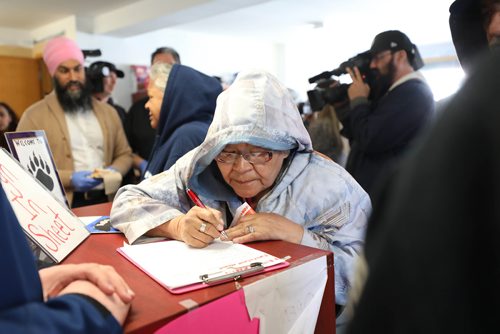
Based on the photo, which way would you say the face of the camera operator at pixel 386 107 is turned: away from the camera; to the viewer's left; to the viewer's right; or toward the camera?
to the viewer's left

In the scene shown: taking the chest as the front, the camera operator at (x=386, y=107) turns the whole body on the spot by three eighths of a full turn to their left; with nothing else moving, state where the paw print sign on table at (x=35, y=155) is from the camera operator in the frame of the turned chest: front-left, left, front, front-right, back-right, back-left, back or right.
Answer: right

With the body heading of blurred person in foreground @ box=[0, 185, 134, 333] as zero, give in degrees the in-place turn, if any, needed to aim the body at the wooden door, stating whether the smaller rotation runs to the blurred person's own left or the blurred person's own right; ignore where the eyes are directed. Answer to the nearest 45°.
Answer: approximately 90° to the blurred person's own left

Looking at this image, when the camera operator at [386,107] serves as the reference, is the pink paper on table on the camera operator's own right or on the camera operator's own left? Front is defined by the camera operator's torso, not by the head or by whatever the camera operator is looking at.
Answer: on the camera operator's own left

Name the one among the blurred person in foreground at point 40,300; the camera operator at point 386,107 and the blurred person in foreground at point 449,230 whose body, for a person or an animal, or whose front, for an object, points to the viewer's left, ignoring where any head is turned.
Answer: the camera operator

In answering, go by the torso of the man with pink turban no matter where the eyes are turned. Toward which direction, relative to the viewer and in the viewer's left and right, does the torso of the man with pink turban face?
facing the viewer and to the right of the viewer

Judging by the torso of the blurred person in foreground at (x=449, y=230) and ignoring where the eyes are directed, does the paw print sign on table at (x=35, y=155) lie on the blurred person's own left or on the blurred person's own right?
on the blurred person's own left

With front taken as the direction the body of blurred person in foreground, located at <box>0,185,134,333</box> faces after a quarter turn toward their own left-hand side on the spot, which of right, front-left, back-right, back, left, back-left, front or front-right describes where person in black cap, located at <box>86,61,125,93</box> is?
front

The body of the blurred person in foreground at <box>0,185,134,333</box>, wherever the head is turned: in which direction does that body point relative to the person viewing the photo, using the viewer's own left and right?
facing to the right of the viewer

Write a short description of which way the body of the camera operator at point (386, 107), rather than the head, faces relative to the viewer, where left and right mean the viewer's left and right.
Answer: facing to the left of the viewer
